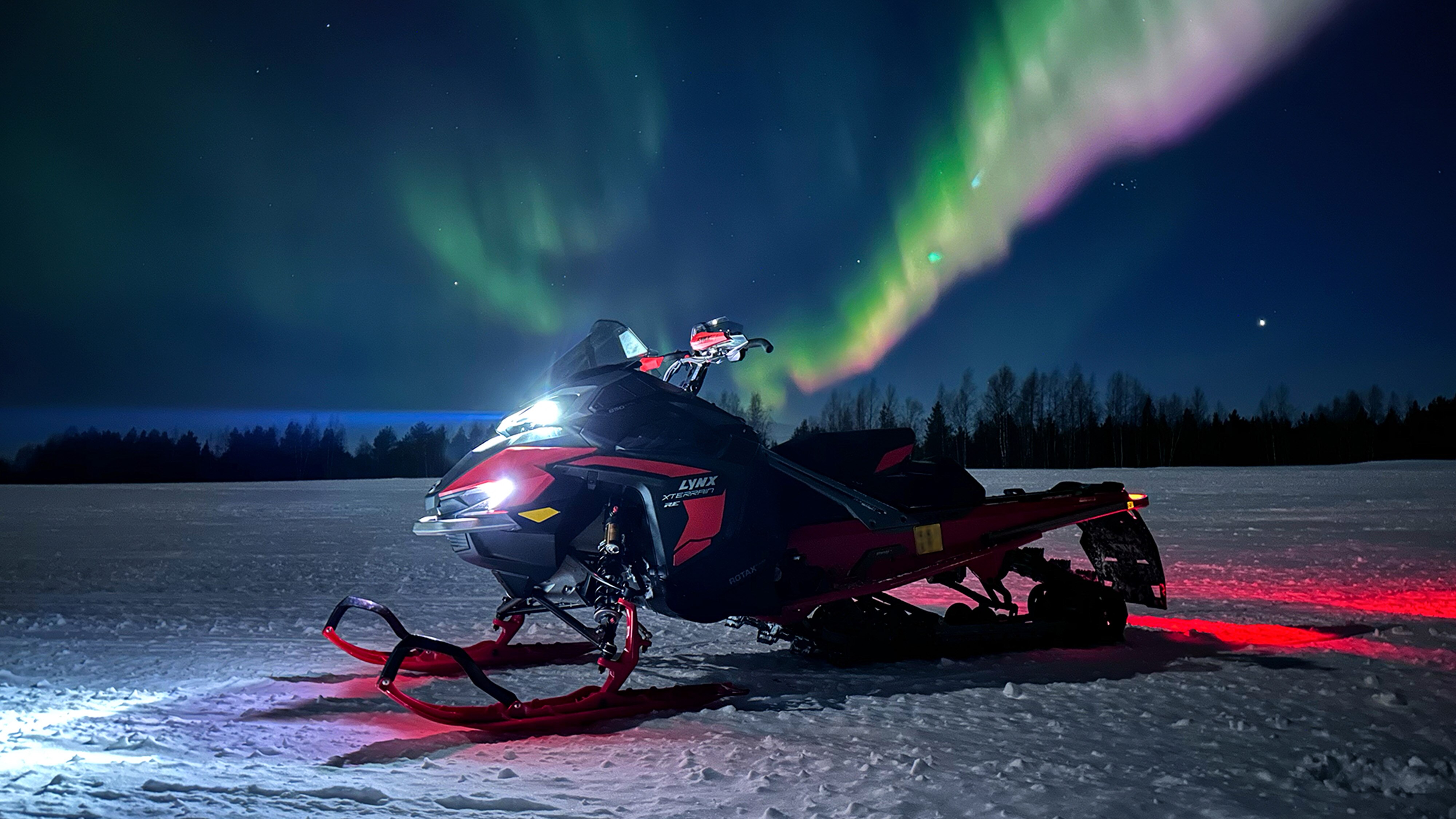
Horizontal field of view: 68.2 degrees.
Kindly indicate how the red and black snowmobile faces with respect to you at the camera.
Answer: facing the viewer and to the left of the viewer
